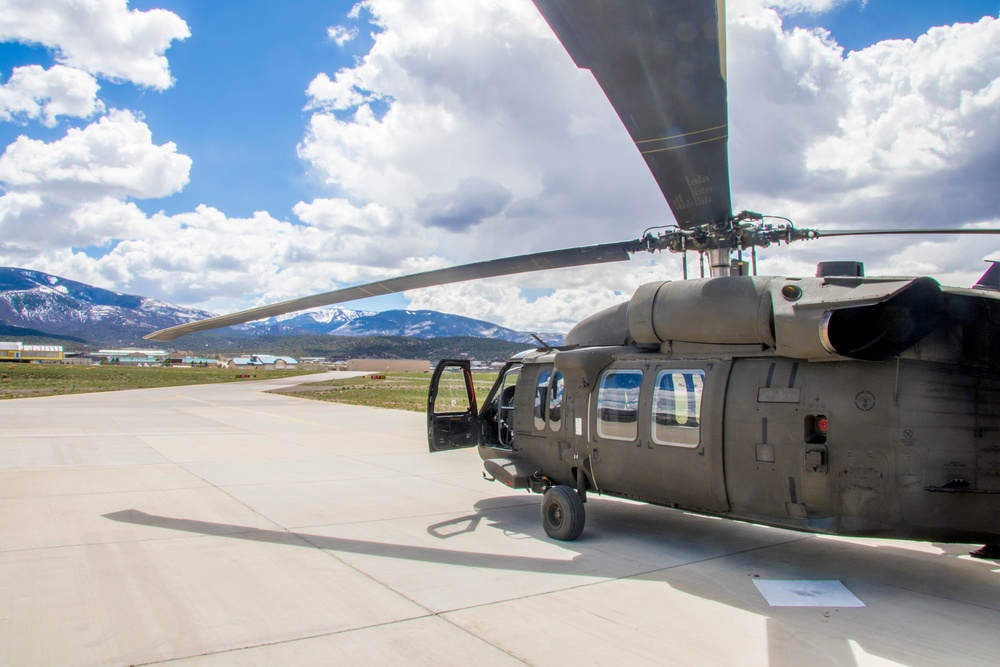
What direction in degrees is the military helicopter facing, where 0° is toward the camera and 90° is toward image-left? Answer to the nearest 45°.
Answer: approximately 135°
